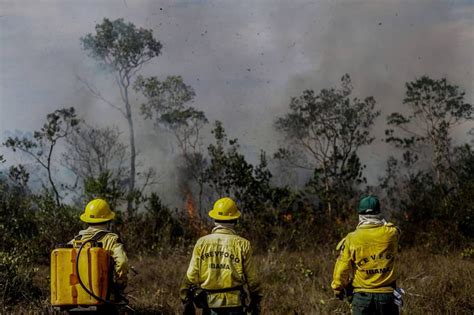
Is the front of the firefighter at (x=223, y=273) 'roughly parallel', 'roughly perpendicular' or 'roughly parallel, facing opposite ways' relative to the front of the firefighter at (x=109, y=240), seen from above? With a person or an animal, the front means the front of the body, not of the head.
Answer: roughly parallel

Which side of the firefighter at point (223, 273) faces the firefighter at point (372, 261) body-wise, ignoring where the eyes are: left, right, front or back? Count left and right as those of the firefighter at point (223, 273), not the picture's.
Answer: right

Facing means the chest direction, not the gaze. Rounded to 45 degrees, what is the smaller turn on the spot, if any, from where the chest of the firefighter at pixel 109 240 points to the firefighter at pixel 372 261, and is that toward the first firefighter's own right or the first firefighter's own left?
approximately 90° to the first firefighter's own right

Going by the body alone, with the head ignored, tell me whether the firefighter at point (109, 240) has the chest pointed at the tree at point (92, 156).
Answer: yes

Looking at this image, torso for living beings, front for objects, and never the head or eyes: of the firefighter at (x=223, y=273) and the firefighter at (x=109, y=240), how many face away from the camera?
2

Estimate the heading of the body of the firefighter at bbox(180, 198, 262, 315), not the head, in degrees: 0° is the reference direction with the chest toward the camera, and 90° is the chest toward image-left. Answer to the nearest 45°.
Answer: approximately 180°

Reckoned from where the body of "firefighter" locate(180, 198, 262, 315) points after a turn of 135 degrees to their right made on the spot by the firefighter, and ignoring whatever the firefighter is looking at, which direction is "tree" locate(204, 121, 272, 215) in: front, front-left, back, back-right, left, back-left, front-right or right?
back-left

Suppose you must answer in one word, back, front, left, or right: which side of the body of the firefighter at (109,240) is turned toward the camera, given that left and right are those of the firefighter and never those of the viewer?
back

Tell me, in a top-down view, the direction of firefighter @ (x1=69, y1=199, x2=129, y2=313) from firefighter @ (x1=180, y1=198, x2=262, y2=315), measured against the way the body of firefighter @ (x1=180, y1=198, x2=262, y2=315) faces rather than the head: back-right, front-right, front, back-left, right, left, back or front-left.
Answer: left

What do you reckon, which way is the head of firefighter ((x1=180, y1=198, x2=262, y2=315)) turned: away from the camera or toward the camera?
away from the camera

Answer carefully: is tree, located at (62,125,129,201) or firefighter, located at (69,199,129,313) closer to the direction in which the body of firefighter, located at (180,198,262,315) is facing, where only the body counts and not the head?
the tree

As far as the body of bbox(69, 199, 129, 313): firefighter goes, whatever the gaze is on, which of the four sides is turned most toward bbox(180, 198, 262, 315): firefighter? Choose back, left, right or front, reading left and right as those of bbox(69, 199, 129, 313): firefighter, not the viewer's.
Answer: right

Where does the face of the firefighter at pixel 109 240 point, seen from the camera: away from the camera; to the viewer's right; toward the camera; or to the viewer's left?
away from the camera

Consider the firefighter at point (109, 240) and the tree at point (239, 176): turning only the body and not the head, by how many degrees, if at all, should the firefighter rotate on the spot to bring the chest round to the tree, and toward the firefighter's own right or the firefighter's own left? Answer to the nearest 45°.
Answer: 0° — they already face it
